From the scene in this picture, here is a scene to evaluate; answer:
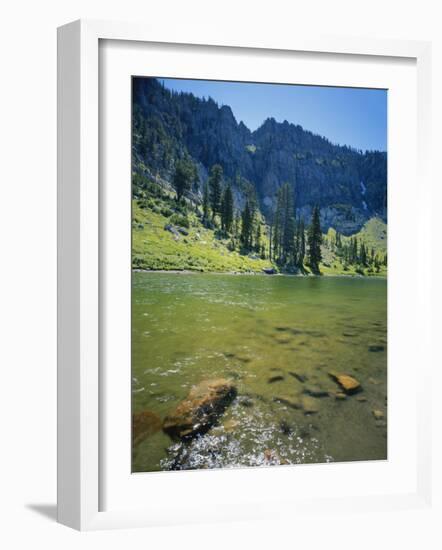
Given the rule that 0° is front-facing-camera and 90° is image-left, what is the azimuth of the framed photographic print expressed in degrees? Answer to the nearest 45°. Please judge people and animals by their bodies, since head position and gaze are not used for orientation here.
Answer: approximately 315°
